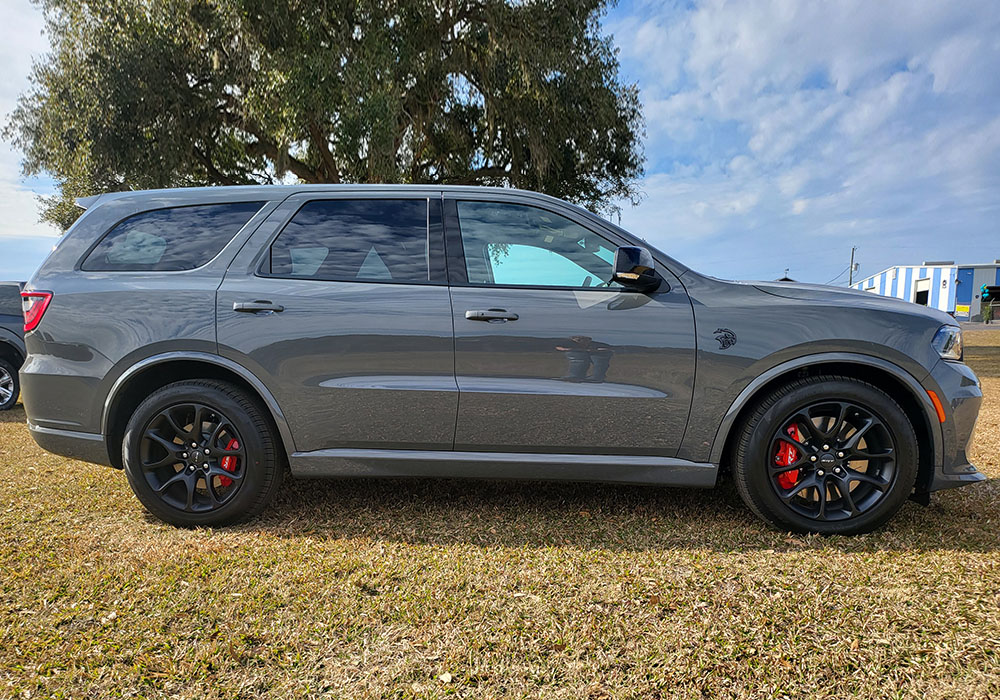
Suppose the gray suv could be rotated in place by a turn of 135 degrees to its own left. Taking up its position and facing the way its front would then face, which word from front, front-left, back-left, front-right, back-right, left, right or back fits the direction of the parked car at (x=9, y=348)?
front

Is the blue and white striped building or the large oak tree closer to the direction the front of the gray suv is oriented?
the blue and white striped building

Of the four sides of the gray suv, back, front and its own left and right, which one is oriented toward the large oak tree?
left

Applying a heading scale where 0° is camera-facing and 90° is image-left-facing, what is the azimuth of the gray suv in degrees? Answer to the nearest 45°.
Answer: approximately 270°

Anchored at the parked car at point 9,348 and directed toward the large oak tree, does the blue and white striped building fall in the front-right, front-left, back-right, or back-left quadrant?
front-right

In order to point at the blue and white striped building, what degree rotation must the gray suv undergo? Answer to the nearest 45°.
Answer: approximately 45° to its left
